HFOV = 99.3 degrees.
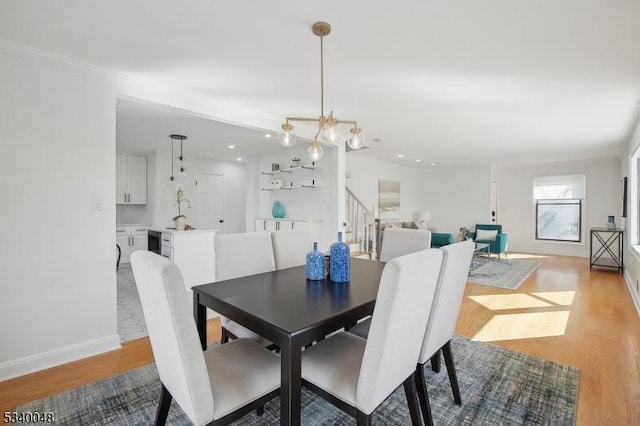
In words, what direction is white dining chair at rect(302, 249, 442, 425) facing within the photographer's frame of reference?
facing away from the viewer and to the left of the viewer

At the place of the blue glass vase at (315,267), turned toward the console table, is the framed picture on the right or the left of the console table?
left

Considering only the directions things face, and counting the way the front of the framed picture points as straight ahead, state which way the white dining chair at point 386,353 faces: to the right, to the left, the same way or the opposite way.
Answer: the opposite way

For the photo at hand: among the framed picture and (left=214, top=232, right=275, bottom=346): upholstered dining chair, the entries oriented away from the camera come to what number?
0

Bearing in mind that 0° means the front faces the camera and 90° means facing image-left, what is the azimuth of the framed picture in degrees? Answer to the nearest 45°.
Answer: approximately 315°

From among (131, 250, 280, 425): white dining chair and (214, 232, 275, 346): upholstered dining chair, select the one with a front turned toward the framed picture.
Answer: the white dining chair

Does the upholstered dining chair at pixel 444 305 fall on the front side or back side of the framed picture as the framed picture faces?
on the front side

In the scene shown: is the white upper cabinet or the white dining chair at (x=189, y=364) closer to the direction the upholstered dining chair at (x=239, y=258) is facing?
the white dining chair

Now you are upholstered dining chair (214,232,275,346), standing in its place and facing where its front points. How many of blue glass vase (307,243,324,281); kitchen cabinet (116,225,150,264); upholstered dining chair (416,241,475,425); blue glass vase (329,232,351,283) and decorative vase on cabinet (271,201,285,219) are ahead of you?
3

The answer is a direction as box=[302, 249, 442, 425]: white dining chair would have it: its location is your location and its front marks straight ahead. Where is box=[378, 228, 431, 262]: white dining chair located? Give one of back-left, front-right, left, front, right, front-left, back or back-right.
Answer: front-right

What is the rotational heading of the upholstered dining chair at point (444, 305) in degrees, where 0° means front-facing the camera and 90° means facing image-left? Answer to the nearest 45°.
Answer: approximately 135°

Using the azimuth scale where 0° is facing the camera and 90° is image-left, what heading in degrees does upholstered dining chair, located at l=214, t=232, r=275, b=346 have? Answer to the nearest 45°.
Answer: approximately 315°

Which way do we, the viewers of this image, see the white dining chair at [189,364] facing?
facing away from the viewer and to the right of the viewer

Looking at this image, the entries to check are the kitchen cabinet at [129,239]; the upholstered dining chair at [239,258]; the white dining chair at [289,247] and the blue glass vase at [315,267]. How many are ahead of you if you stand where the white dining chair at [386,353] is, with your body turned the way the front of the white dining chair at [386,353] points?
4

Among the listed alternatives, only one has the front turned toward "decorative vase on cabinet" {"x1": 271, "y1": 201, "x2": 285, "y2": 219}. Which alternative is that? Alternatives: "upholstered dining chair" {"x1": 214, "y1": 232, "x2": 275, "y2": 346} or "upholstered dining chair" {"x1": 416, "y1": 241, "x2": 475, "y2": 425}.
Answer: "upholstered dining chair" {"x1": 416, "y1": 241, "x2": 475, "y2": 425}

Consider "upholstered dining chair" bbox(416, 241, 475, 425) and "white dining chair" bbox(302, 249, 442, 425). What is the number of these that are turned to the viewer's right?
0

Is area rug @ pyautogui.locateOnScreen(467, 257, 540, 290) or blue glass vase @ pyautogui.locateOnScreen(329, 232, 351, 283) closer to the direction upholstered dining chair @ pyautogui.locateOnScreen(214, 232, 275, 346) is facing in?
the blue glass vase
